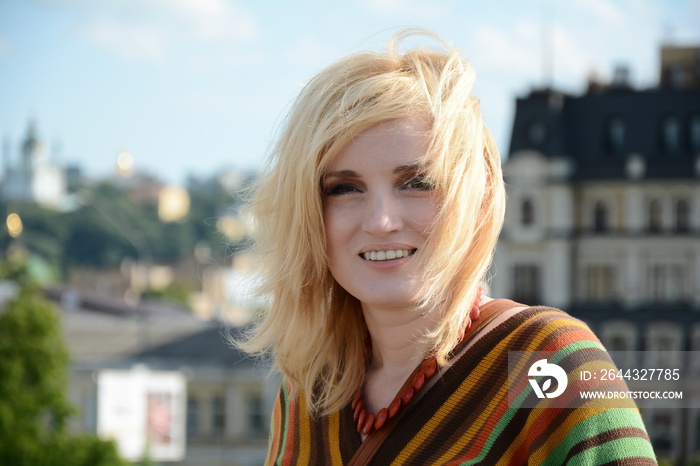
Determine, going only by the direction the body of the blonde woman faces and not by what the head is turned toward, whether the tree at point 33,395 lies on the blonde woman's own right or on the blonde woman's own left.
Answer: on the blonde woman's own right

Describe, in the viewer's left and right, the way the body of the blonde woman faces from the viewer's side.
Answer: facing the viewer and to the left of the viewer
